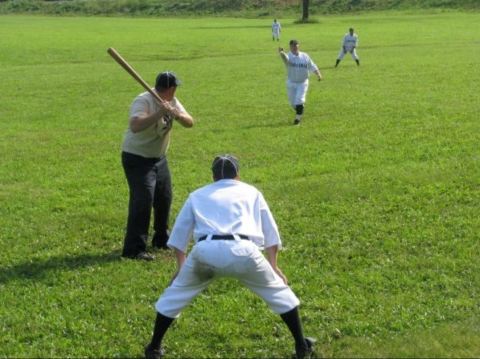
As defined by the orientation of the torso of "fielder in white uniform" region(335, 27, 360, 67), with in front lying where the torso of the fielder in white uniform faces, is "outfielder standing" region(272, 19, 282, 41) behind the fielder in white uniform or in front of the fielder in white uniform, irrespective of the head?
behind

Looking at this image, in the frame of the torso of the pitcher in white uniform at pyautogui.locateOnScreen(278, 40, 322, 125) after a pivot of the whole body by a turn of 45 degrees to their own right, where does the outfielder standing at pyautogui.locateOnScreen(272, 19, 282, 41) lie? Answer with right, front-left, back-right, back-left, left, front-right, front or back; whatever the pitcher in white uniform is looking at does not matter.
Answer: back-right

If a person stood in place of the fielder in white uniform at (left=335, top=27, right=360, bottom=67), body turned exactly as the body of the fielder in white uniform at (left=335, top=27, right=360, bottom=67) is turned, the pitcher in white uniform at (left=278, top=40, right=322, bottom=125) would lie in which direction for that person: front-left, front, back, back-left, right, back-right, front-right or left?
front

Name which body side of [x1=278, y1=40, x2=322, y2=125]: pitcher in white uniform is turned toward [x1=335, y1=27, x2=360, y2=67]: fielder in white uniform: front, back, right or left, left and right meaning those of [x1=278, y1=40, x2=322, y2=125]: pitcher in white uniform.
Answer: back

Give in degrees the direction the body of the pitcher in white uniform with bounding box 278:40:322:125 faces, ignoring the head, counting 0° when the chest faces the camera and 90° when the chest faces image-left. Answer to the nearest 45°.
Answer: approximately 0°

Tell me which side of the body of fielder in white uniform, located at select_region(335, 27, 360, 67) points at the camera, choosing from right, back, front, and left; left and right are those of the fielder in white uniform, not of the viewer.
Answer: front

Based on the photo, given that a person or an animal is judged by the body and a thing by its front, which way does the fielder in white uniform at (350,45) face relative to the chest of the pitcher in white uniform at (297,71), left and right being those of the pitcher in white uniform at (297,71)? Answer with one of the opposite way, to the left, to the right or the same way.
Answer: the same way

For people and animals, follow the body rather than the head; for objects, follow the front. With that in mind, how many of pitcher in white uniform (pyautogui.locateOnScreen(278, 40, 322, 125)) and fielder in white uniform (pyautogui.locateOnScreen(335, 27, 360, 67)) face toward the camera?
2
